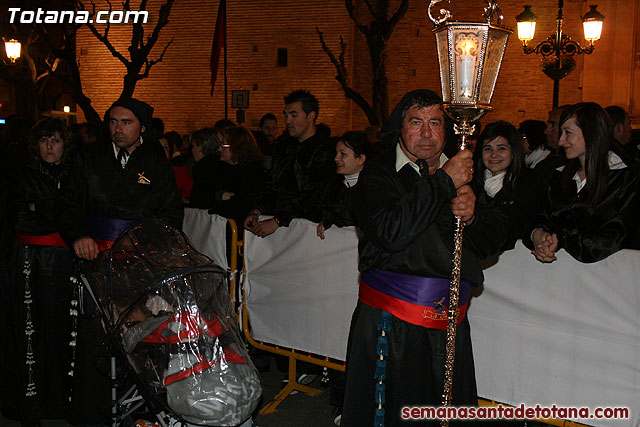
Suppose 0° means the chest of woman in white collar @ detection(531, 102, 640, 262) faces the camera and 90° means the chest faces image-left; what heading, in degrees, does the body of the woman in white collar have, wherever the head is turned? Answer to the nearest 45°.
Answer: approximately 45°

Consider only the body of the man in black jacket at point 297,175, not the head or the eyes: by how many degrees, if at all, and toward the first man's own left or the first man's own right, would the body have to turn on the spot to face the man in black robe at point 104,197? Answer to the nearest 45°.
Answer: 0° — they already face them

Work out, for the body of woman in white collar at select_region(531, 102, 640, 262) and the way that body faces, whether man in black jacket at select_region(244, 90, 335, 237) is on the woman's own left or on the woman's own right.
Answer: on the woman's own right

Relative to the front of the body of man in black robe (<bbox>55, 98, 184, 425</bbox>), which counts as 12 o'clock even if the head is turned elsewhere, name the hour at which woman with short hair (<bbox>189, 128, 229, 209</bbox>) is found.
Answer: The woman with short hair is roughly at 7 o'clock from the man in black robe.

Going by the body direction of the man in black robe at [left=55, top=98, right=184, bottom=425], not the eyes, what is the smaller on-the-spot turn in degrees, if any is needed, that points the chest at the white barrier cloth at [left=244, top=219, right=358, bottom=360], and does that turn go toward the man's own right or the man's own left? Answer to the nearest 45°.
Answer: approximately 90° to the man's own left

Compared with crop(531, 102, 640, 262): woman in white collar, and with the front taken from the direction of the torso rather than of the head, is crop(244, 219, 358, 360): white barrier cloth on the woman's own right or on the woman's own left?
on the woman's own right
